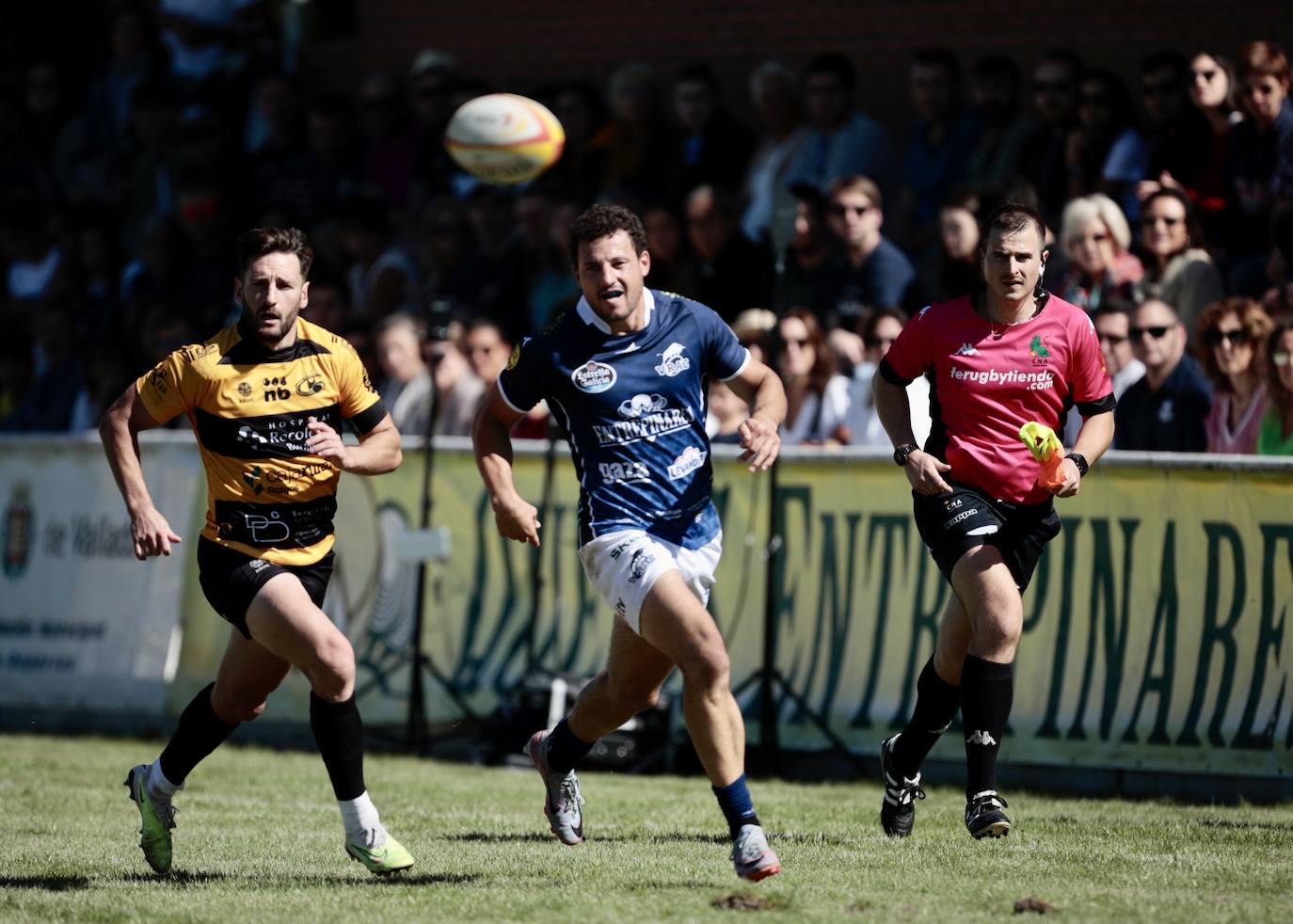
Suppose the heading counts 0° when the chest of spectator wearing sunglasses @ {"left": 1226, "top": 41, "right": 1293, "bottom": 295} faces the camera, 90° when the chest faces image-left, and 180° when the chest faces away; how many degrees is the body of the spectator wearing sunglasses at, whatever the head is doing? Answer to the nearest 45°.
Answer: approximately 0°

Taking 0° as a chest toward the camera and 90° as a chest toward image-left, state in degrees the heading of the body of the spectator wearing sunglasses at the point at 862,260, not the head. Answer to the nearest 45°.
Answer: approximately 45°

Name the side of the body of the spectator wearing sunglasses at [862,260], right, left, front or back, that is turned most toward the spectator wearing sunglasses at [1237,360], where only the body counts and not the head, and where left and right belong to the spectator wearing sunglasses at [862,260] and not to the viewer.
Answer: left
